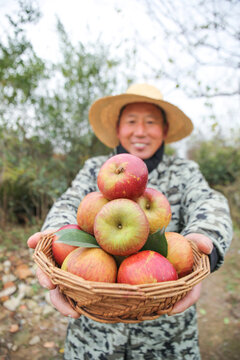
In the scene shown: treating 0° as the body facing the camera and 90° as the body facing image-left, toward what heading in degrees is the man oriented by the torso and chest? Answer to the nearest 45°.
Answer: approximately 0°
